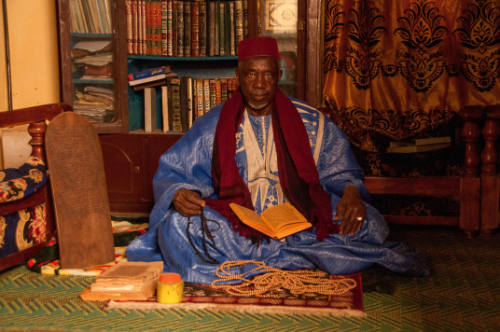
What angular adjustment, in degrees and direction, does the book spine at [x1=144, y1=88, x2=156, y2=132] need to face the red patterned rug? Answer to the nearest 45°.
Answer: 0° — it already faces it

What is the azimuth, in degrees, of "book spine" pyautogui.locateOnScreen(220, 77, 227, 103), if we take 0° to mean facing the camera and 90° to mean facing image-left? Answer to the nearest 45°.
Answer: approximately 0°

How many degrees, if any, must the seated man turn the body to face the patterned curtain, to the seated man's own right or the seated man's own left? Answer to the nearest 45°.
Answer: approximately 135° to the seated man's own left

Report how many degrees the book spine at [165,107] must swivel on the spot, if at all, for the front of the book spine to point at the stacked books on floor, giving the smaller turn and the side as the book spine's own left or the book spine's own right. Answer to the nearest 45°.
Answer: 0° — it already faces it

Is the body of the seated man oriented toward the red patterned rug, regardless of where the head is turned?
yes

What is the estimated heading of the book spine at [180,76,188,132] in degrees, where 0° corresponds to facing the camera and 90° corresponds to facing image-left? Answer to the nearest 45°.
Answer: approximately 0°
